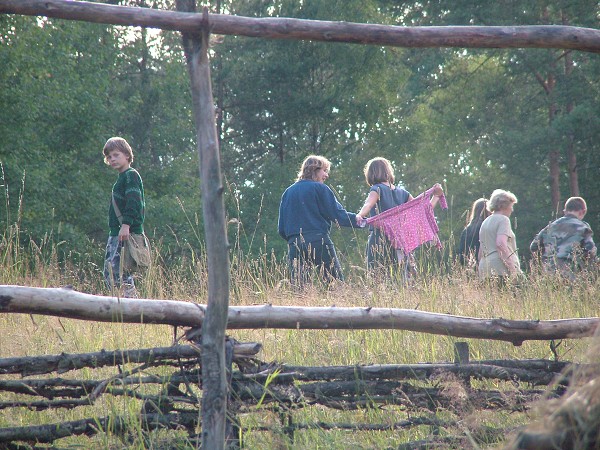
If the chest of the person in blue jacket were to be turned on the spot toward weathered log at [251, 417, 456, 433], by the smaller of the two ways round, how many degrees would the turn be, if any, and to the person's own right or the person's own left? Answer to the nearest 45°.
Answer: approximately 135° to the person's own right

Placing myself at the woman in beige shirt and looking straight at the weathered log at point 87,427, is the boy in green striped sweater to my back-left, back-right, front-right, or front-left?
front-right

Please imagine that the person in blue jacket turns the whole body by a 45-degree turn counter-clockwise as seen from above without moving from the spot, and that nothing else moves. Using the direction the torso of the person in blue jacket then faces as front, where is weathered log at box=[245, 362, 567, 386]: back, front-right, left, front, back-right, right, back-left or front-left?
back

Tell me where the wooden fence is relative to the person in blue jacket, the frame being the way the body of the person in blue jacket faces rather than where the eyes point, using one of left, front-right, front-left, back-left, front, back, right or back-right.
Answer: back-right

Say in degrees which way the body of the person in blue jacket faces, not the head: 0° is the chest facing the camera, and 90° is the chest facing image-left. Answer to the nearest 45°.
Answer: approximately 225°

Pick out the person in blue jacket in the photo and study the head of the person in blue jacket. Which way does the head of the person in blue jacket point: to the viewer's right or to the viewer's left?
to the viewer's right
